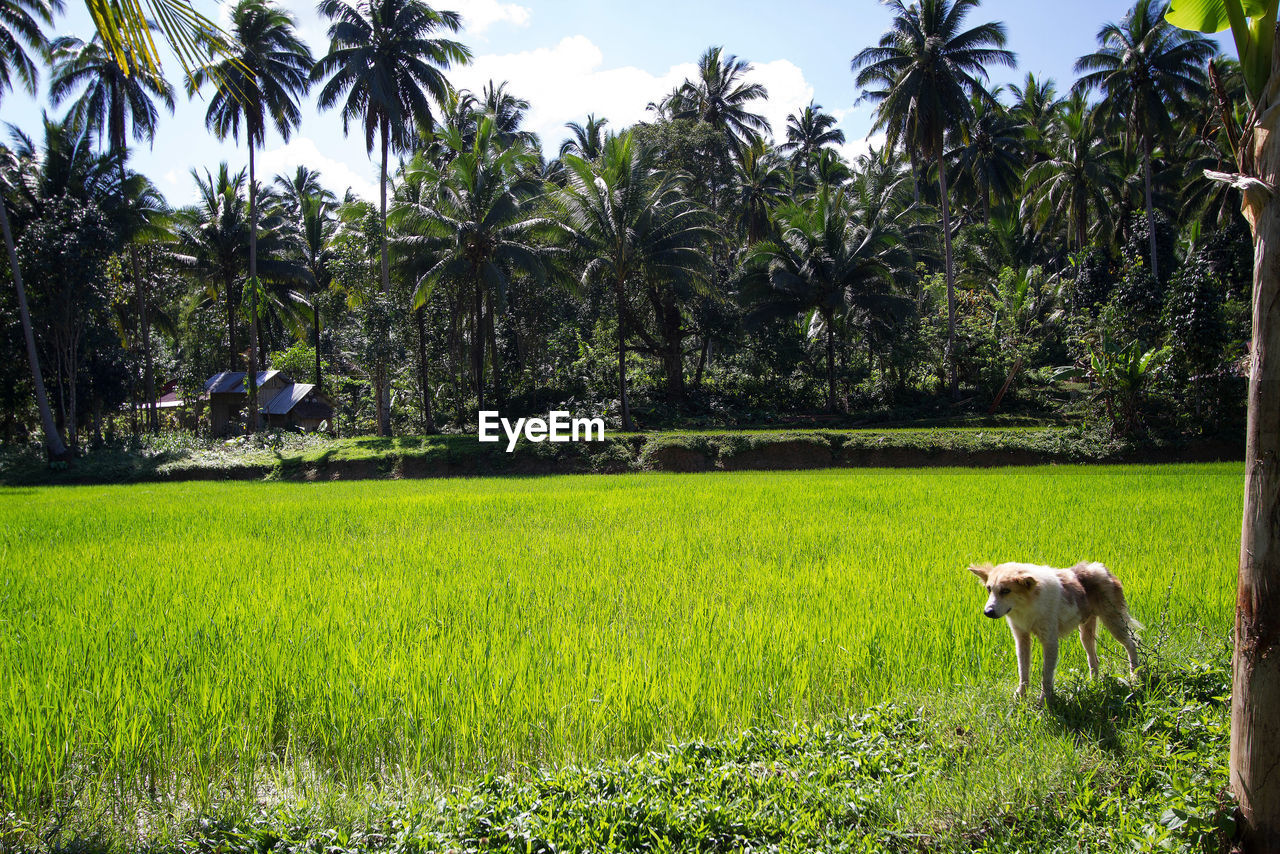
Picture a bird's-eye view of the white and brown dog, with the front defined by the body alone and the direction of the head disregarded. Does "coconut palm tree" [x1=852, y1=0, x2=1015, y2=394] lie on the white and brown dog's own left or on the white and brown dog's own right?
on the white and brown dog's own right

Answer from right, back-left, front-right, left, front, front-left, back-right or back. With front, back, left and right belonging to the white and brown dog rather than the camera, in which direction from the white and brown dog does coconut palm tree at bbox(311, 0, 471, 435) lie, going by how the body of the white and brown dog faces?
right

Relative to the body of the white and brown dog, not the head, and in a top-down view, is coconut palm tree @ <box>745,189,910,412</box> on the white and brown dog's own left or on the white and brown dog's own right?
on the white and brown dog's own right

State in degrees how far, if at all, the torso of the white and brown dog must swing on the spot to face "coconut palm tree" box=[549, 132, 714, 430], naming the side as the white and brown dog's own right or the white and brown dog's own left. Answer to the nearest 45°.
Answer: approximately 90° to the white and brown dog's own right

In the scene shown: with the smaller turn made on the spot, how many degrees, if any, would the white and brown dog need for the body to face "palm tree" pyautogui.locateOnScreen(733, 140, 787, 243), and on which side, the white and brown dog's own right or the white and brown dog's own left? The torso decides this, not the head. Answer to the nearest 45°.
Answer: approximately 135° to the white and brown dog's own right

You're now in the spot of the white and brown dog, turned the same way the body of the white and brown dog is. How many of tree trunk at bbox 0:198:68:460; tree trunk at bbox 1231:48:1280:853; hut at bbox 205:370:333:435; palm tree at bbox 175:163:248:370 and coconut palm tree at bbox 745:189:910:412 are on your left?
1

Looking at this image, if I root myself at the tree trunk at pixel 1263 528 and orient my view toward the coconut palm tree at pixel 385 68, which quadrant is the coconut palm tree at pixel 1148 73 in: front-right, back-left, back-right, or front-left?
front-right

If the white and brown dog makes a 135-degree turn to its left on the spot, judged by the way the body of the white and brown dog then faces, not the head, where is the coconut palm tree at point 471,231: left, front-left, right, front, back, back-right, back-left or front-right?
back-left

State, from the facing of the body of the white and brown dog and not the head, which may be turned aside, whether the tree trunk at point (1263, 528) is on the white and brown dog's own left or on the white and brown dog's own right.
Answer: on the white and brown dog's own left

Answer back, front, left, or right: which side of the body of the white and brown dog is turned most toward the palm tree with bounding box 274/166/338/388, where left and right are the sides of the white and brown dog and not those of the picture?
right
